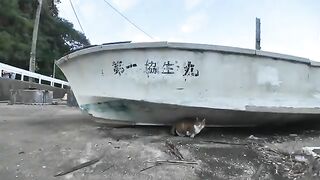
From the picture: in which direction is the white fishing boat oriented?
to the viewer's left

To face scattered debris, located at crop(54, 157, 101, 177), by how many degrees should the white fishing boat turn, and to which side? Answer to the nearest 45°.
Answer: approximately 45° to its left

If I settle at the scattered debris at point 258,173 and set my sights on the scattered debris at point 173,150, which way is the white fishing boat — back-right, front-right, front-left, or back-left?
front-right

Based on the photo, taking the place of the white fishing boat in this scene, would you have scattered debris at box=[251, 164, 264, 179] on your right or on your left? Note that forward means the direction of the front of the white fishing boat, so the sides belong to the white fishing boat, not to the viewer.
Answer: on your left
